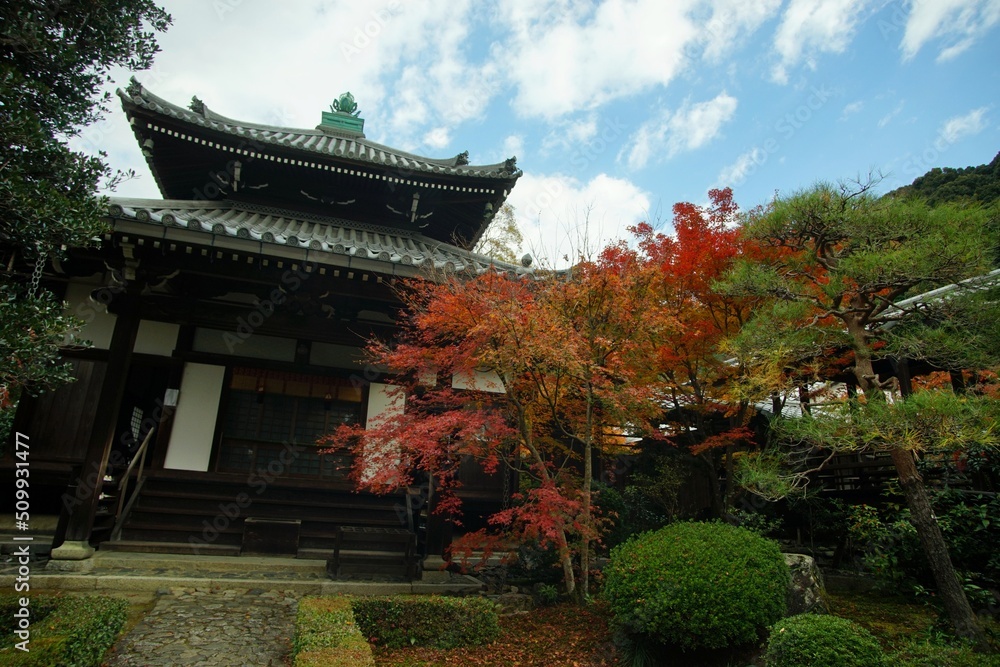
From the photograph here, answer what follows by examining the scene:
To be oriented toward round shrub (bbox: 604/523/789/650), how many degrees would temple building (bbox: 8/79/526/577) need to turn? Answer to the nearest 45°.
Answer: approximately 45° to its left

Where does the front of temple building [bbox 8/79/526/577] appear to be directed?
toward the camera

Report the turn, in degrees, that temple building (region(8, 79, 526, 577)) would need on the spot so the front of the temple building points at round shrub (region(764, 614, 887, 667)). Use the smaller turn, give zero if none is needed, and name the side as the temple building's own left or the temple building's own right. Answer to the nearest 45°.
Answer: approximately 45° to the temple building's own left

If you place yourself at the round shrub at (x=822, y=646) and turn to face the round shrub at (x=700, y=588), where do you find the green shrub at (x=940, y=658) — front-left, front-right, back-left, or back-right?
back-right

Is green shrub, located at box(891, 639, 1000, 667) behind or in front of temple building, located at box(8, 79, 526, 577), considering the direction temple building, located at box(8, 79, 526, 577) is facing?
in front

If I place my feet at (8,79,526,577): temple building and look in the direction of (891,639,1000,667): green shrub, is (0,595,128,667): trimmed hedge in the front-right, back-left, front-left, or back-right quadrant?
front-right

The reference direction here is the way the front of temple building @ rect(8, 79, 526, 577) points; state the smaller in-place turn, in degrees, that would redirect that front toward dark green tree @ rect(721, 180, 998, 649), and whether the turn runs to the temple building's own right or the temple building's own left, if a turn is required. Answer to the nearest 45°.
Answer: approximately 45° to the temple building's own left

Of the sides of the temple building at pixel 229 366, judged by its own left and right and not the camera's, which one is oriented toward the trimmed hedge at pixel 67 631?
front

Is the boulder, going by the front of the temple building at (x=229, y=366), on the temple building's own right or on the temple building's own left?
on the temple building's own left
